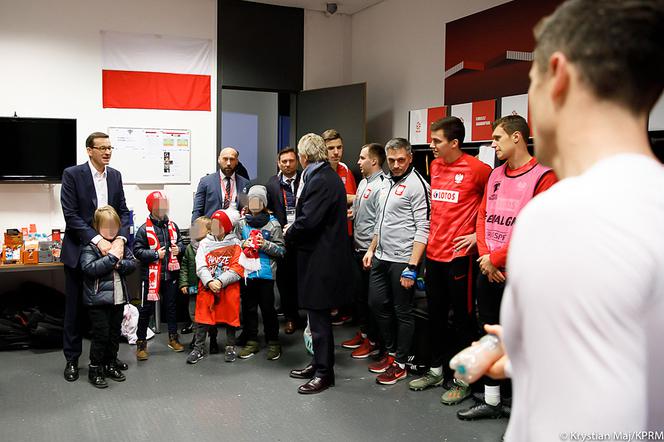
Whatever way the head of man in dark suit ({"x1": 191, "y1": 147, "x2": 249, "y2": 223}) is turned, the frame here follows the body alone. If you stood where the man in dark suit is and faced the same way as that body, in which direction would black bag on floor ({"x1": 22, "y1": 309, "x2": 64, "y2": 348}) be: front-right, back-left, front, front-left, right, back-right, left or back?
right

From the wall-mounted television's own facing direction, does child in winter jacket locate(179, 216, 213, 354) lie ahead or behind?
ahead

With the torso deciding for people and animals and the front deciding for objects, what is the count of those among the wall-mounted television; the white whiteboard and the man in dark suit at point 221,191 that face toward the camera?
3

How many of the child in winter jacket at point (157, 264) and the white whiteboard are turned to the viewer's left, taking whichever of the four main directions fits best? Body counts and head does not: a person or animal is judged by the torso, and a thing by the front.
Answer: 0

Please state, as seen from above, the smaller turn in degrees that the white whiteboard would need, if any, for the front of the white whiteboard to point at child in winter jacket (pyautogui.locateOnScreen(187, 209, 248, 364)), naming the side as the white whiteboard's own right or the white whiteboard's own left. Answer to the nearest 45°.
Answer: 0° — it already faces them

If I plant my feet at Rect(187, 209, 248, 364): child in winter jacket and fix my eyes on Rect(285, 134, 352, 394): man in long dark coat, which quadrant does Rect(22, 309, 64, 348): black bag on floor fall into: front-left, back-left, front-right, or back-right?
back-right

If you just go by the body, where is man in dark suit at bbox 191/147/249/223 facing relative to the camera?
toward the camera

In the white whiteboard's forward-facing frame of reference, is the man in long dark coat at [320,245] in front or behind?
in front
